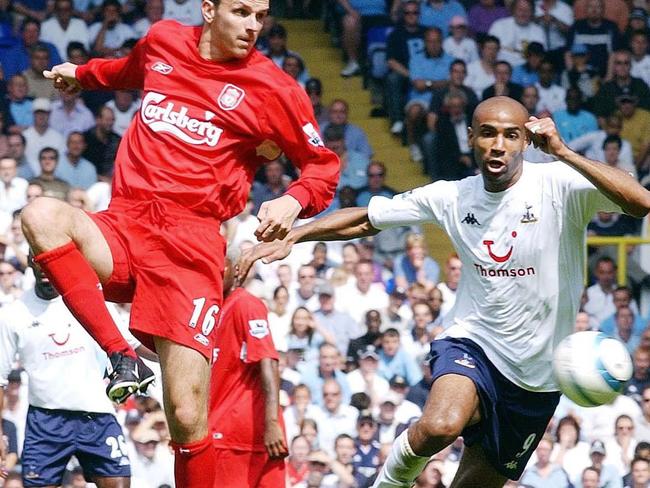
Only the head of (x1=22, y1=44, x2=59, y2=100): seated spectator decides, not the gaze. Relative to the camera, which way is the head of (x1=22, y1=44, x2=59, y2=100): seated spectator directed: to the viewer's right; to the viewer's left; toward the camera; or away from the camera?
toward the camera

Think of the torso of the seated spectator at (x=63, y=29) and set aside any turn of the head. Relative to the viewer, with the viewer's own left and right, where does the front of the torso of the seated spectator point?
facing the viewer

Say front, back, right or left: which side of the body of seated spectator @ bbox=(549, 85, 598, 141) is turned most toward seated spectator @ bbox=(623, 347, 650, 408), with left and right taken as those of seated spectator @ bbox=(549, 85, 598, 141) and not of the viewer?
front

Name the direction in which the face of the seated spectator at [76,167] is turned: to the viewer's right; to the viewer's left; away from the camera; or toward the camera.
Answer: toward the camera

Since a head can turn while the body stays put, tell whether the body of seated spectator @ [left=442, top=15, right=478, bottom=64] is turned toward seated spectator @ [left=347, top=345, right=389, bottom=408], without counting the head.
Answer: yes

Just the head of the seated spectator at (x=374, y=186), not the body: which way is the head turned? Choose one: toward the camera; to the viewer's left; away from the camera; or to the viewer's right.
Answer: toward the camera

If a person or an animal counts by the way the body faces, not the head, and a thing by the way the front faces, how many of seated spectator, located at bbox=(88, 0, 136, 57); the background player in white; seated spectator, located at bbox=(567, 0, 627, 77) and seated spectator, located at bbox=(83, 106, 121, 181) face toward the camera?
4

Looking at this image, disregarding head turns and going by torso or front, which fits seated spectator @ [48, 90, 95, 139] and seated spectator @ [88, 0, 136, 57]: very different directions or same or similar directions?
same or similar directions

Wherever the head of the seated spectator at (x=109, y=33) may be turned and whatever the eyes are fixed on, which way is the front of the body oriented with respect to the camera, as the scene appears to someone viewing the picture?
toward the camera

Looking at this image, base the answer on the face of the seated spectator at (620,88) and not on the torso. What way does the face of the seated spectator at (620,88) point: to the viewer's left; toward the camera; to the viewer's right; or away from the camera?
toward the camera
